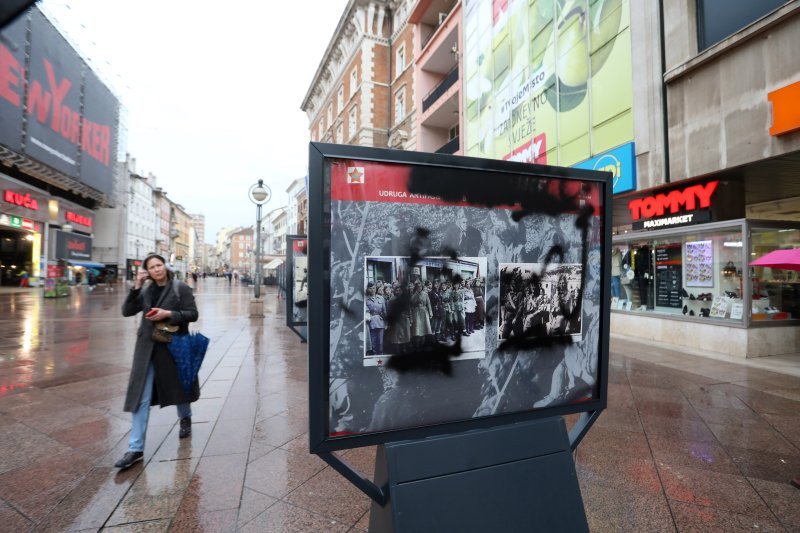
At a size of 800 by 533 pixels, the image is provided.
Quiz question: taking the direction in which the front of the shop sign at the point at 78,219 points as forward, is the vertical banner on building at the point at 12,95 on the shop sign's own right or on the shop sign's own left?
on the shop sign's own right

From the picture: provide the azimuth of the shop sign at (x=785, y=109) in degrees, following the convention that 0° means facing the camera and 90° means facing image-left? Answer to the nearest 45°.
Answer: approximately 45°

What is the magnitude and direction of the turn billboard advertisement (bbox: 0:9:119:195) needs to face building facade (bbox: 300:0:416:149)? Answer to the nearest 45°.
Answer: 0° — it already faces it

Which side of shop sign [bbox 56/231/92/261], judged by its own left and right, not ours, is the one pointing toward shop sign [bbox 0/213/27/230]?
right

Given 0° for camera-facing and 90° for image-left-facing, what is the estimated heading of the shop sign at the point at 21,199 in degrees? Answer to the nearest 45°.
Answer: approximately 315°

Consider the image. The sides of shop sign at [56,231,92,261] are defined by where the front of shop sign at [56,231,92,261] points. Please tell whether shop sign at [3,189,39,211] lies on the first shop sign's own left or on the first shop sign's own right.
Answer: on the first shop sign's own right

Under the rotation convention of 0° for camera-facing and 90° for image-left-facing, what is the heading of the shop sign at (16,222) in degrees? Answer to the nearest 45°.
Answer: approximately 315°

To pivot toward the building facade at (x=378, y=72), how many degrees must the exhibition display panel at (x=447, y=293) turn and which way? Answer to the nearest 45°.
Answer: approximately 135° to its left
